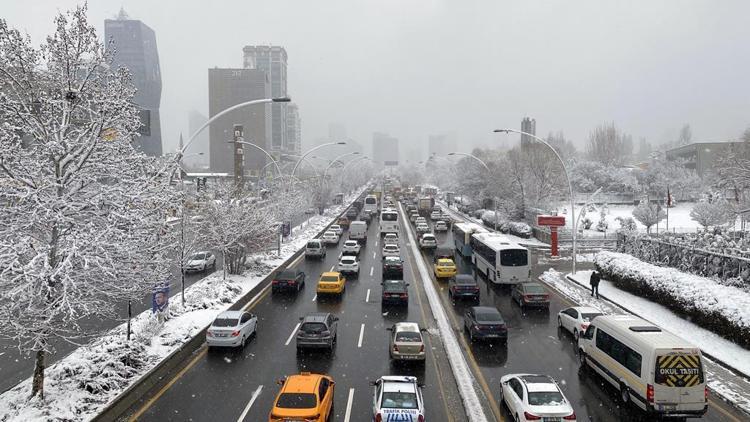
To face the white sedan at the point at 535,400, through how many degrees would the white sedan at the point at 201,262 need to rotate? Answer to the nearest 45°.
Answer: approximately 45° to its left

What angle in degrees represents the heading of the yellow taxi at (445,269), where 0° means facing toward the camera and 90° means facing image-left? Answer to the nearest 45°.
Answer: approximately 180°

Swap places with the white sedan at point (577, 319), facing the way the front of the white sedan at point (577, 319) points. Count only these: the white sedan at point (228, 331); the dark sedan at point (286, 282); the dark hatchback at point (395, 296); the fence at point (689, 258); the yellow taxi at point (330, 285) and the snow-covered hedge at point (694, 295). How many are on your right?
2

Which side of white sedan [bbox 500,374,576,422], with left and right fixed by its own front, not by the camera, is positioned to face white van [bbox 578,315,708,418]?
right

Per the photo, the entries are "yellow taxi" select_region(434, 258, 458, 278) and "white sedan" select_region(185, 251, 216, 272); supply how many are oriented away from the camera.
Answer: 1

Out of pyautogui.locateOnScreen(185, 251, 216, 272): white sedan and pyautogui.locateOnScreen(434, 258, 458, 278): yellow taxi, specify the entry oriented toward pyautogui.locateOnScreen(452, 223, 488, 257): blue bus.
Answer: the yellow taxi

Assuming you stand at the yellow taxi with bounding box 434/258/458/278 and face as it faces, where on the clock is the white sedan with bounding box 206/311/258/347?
The white sedan is roughly at 7 o'clock from the yellow taxi.

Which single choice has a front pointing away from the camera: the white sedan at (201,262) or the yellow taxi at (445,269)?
the yellow taxi

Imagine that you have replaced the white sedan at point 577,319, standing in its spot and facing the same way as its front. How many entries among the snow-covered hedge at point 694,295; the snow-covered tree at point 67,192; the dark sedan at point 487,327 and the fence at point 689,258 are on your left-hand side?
2

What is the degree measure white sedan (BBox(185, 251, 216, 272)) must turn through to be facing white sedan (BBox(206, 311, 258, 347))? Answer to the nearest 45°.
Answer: approximately 45° to its left

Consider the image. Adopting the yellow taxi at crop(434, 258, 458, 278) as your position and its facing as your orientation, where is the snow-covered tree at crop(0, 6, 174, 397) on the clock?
The snow-covered tree is roughly at 7 o'clock from the yellow taxi.

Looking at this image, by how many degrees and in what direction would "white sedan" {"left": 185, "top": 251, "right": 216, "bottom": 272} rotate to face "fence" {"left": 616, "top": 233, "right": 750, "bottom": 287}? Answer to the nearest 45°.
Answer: approximately 90° to its left

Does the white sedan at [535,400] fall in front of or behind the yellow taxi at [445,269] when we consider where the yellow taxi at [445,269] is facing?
behind

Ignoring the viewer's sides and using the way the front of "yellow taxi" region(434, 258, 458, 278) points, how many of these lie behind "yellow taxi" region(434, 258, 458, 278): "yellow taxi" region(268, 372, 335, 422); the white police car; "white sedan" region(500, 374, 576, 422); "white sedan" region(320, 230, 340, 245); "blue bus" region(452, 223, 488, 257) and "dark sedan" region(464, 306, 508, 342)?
4

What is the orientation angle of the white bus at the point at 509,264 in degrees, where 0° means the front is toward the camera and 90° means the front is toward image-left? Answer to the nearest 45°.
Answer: approximately 135°

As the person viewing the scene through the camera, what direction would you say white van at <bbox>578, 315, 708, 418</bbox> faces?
facing away from the viewer and to the left of the viewer
